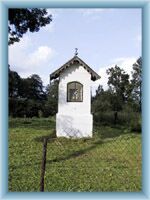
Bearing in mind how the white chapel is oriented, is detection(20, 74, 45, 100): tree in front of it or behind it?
behind

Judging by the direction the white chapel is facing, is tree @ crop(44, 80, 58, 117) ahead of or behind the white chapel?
behind

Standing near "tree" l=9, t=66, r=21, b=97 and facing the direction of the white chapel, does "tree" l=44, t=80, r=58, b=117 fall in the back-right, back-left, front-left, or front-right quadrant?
front-left

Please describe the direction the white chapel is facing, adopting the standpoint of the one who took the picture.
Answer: facing the viewer

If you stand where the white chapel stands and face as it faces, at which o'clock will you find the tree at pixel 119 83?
The tree is roughly at 7 o'clock from the white chapel.
